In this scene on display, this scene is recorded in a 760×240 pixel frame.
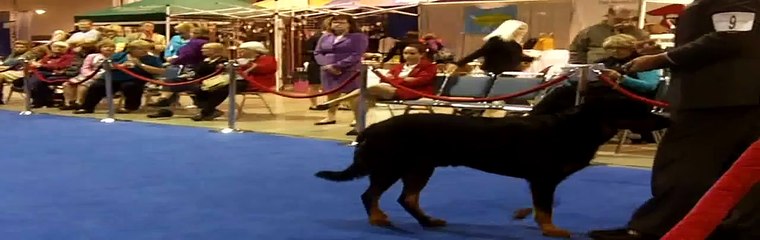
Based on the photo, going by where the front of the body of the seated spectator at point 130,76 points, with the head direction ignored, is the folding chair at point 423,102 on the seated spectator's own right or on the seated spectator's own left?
on the seated spectator's own left

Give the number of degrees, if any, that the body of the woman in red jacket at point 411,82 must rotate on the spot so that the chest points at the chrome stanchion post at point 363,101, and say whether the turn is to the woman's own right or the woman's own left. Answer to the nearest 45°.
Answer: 0° — they already face it

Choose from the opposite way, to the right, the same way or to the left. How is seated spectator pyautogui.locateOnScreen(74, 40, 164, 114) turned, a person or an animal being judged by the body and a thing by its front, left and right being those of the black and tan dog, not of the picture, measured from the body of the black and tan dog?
to the right

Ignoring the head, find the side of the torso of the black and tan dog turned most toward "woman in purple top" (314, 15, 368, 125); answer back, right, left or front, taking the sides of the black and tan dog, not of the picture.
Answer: left

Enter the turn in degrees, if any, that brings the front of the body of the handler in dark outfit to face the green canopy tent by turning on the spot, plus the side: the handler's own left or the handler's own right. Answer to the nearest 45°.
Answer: approximately 45° to the handler's own right

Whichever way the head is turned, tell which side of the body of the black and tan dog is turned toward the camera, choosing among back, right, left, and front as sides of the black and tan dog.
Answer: right

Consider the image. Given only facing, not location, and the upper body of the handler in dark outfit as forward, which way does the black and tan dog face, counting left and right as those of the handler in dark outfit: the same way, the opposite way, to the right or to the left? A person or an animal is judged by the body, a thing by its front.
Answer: the opposite way

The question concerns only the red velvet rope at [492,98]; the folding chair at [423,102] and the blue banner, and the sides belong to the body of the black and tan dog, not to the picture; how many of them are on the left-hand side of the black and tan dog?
3

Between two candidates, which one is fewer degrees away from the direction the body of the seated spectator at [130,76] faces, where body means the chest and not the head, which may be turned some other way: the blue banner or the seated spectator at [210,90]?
the seated spectator

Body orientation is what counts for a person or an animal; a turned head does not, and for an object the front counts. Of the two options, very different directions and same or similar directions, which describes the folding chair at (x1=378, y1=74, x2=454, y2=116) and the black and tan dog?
very different directions

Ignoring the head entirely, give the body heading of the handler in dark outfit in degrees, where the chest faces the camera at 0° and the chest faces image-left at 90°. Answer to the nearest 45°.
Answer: approximately 90°
